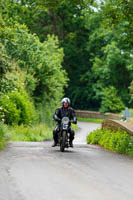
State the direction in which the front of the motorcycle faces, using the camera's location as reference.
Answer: facing the viewer

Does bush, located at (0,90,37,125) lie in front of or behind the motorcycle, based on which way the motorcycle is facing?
behind
